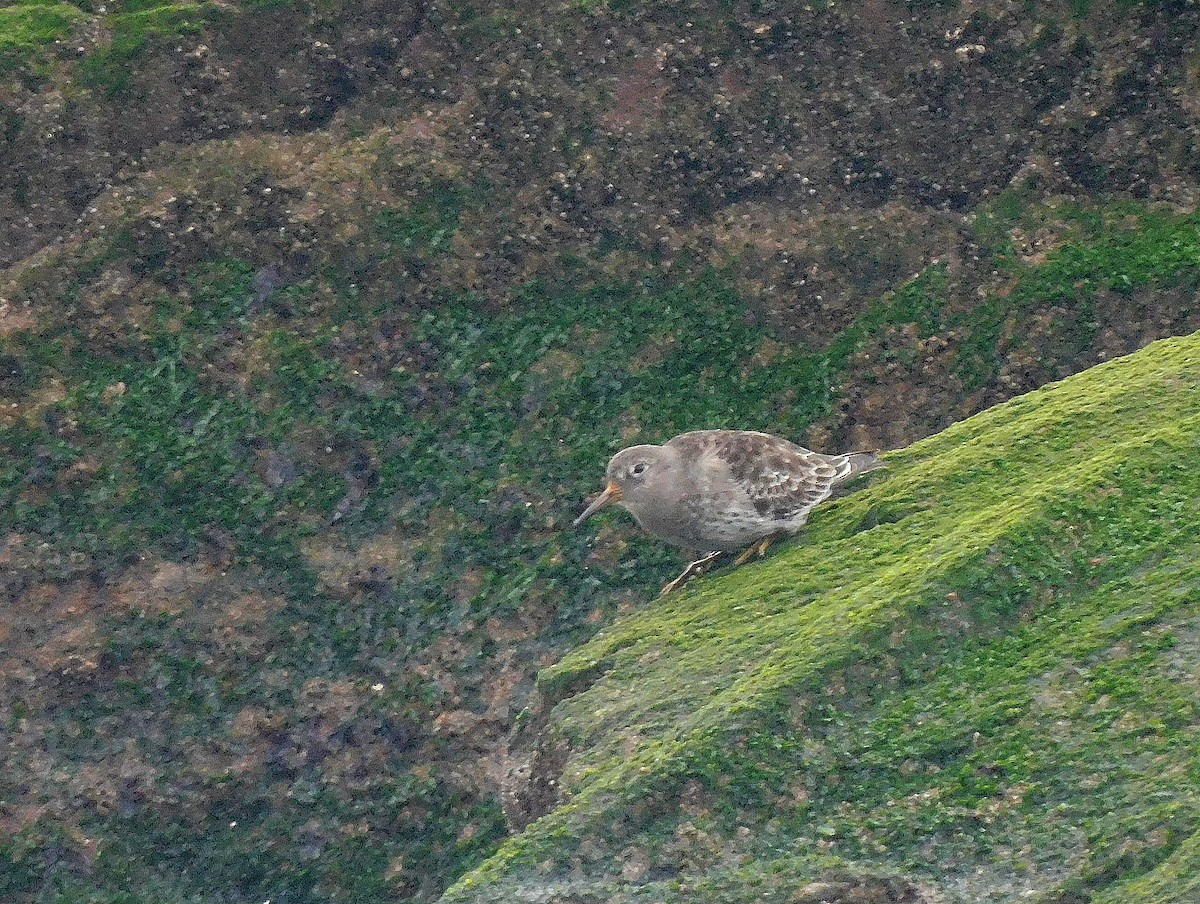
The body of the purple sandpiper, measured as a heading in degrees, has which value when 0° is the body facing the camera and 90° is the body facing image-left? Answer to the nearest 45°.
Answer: approximately 90°
